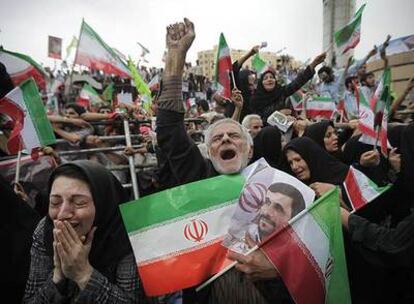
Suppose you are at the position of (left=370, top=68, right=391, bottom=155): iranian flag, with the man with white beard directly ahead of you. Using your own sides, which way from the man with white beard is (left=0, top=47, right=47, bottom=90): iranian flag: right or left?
right

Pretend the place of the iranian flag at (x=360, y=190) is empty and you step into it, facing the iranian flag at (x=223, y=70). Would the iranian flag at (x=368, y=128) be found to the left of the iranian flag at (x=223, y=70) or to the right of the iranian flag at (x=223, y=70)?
right

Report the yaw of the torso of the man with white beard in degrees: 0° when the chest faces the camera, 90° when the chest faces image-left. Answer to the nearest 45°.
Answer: approximately 0°

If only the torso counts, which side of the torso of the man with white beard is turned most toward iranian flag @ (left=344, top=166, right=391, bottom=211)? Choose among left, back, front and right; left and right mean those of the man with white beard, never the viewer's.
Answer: left

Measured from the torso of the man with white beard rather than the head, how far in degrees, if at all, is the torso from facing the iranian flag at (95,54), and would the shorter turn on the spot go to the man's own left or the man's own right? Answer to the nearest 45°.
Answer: approximately 135° to the man's own right

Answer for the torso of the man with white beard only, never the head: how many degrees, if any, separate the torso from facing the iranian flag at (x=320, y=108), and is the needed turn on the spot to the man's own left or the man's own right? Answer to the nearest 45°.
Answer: approximately 135° to the man's own left

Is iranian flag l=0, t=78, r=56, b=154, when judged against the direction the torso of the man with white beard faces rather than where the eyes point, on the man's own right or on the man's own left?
on the man's own right

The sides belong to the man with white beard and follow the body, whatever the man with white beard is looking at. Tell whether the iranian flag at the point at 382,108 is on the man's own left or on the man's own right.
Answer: on the man's own left
